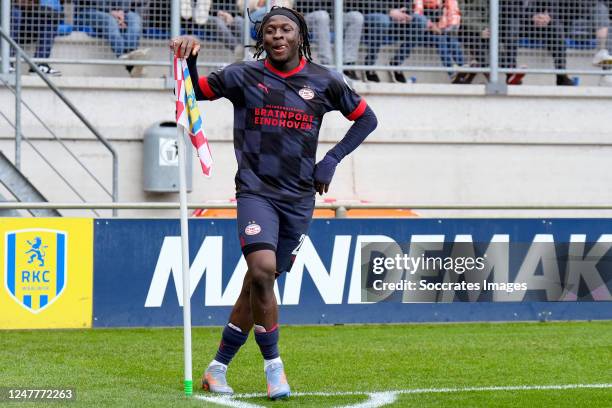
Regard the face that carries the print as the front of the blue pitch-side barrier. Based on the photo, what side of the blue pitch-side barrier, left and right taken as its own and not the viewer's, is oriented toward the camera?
front

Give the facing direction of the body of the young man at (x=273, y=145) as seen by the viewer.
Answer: toward the camera

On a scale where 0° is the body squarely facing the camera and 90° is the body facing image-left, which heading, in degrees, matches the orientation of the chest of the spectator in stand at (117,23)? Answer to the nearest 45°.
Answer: approximately 315°

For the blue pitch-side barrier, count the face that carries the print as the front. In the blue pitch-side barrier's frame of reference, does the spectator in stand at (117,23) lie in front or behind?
behind

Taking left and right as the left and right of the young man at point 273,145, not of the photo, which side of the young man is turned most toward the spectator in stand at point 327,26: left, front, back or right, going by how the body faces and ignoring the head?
back

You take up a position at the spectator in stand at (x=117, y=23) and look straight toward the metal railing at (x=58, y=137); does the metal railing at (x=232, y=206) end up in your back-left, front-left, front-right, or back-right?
front-left

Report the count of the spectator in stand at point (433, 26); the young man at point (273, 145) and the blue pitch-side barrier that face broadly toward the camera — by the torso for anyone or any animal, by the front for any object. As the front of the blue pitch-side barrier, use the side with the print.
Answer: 3

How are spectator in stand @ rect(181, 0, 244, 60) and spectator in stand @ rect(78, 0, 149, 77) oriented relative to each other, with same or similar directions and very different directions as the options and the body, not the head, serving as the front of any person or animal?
same or similar directions

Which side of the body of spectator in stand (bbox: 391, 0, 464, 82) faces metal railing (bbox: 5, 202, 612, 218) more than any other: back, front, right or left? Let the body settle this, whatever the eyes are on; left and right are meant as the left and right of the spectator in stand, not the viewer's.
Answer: front

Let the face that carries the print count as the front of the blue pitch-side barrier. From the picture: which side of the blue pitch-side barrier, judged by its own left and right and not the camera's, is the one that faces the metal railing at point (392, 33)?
back

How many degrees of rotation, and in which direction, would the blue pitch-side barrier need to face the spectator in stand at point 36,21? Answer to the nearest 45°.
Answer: approximately 135° to its right

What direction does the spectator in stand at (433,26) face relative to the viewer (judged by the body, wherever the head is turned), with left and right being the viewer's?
facing the viewer

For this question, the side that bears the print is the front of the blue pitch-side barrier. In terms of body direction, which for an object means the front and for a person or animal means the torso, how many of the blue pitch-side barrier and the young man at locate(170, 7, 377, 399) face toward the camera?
2
